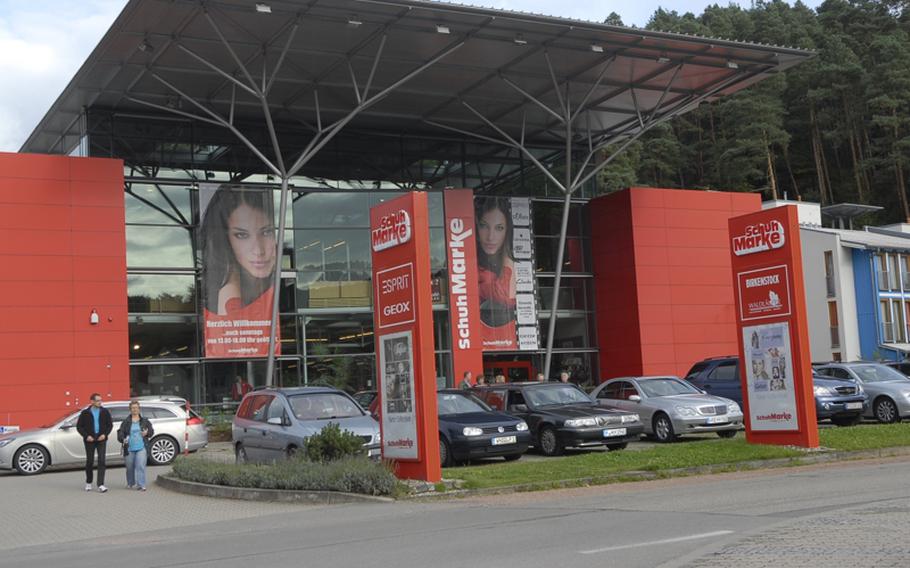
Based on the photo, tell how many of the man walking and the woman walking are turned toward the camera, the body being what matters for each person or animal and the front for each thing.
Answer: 2

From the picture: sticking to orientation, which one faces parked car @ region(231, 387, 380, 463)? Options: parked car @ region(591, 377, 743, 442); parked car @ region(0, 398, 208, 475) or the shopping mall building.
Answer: the shopping mall building

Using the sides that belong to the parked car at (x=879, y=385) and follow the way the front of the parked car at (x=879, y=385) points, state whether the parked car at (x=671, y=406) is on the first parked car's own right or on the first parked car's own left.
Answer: on the first parked car's own right

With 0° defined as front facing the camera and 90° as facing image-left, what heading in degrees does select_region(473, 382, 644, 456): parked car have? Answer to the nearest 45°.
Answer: approximately 315°

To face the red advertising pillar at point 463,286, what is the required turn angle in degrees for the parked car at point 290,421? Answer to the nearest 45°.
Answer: approximately 135° to its left

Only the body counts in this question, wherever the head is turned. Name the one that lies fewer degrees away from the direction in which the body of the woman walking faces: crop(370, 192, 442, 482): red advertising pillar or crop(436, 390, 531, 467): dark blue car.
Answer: the red advertising pillar

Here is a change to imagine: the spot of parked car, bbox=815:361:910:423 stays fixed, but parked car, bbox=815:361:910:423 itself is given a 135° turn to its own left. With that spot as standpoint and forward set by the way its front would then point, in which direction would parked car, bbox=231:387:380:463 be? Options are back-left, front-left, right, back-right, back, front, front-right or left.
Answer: back-left

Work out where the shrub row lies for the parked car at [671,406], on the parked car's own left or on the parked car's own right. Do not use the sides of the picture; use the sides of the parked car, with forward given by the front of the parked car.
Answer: on the parked car's own right

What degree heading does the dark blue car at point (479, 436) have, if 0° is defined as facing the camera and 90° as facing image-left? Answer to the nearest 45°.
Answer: approximately 315°

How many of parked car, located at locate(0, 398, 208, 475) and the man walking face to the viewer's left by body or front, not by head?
1

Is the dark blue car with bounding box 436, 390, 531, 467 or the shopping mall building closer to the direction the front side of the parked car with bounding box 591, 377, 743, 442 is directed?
the dark blue car

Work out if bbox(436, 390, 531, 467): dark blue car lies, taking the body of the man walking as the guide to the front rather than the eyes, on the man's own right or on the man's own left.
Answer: on the man's own left

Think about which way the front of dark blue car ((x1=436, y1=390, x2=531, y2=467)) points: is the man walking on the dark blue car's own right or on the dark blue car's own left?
on the dark blue car's own right
